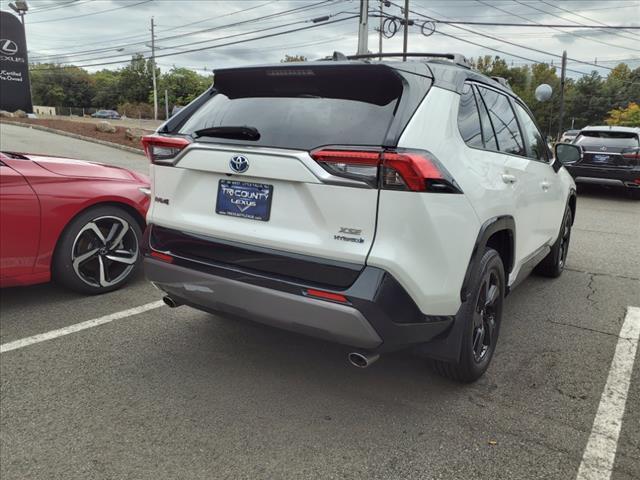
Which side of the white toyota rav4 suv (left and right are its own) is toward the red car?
left

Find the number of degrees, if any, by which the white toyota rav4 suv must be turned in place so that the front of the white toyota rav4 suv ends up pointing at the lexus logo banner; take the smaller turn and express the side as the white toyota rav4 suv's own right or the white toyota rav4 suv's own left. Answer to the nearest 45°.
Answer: approximately 90° to the white toyota rav4 suv's own left

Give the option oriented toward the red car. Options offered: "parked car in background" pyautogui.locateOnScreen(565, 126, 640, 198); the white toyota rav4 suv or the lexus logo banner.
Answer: the lexus logo banner

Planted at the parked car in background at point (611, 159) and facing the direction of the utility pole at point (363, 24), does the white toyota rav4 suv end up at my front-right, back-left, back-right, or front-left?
back-left

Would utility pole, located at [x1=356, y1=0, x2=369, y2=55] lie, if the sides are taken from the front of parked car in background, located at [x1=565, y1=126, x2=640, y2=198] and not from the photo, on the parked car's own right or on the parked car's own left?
on the parked car's own left

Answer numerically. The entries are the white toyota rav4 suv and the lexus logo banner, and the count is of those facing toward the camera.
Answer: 1

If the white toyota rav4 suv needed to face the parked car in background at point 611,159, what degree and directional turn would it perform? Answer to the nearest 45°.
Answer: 0° — it already faces it

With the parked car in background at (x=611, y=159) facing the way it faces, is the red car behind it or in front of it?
behind

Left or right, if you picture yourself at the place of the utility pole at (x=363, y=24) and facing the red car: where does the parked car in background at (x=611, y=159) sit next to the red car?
left

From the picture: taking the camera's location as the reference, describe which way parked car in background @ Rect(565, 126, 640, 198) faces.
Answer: facing away from the viewer and to the right of the viewer
